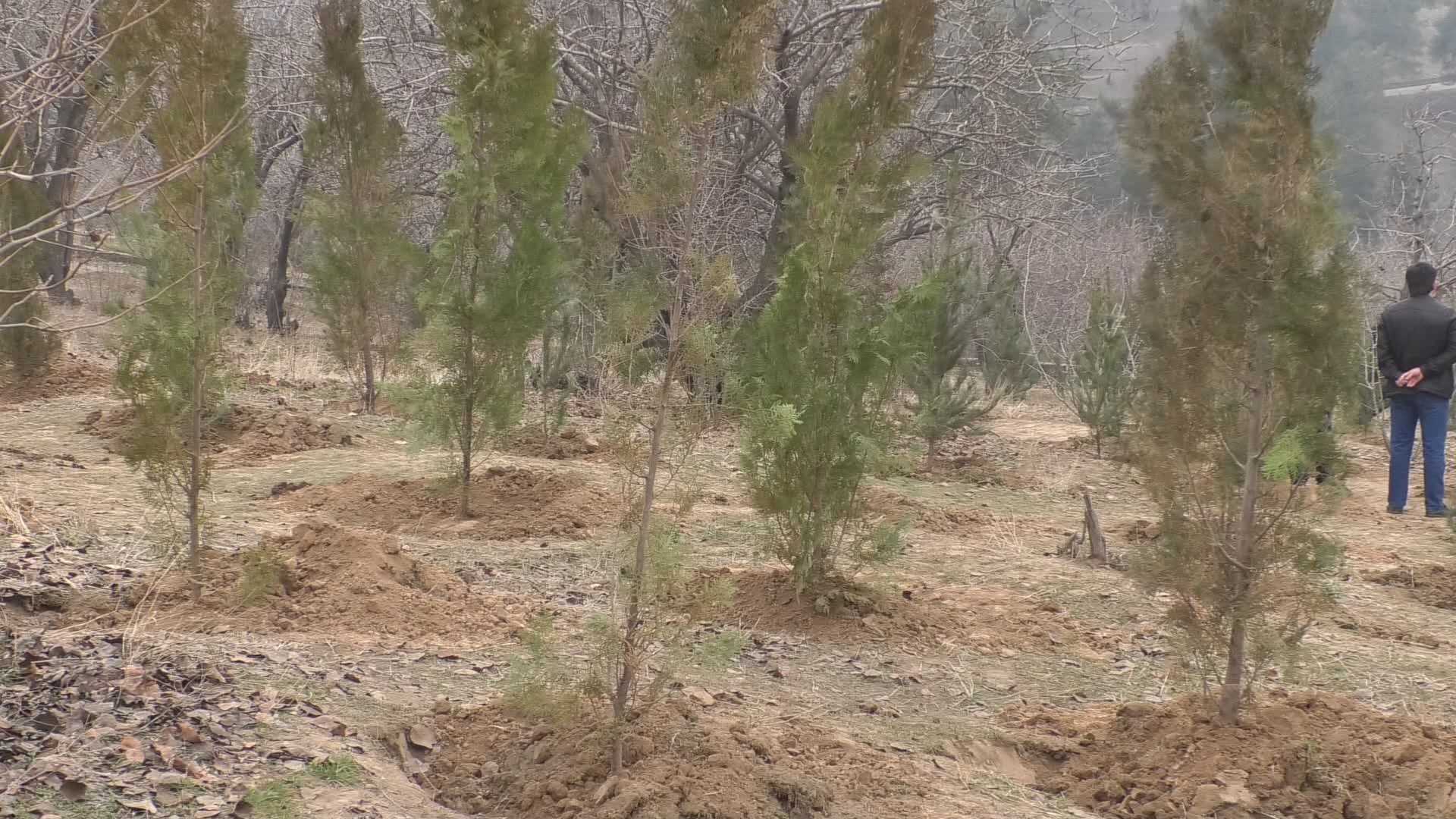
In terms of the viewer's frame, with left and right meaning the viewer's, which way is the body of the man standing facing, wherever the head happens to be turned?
facing away from the viewer

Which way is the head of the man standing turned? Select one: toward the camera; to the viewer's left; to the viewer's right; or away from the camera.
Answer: away from the camera

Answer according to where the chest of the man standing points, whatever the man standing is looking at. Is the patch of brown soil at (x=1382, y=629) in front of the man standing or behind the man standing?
behind

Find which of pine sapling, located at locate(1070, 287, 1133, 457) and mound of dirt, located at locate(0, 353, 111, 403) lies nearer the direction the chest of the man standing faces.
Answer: the pine sapling

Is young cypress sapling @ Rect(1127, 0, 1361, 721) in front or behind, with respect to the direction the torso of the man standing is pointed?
behind

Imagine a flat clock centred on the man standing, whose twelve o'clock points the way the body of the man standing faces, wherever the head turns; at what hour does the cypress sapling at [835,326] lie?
The cypress sapling is roughly at 7 o'clock from the man standing.

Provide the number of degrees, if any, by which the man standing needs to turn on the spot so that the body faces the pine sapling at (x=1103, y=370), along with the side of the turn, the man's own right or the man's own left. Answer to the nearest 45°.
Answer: approximately 45° to the man's own left

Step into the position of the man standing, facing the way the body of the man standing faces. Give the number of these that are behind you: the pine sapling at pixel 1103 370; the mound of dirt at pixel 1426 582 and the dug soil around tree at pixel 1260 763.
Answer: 2

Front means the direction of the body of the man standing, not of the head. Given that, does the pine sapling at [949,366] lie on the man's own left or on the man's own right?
on the man's own left

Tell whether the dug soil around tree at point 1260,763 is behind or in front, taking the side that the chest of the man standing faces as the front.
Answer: behind

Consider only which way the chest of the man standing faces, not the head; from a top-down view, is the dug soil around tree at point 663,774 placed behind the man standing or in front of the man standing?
behind

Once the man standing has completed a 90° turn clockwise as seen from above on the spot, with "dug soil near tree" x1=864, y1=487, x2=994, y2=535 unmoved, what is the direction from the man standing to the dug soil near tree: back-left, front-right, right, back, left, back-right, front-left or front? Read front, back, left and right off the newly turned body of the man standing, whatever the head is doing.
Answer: back-right

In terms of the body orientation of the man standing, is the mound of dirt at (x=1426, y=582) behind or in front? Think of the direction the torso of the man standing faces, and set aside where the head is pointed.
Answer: behind
